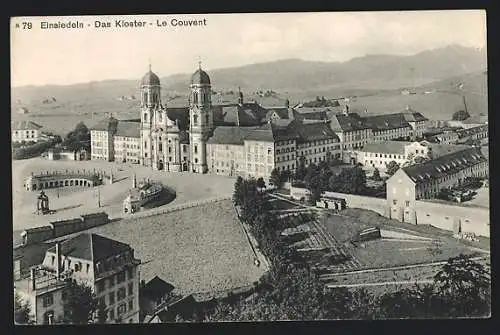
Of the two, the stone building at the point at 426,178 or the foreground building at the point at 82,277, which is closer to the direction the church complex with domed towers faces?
the foreground building

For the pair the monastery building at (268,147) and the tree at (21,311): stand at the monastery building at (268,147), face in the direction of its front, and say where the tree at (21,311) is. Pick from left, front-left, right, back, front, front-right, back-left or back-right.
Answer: front-right

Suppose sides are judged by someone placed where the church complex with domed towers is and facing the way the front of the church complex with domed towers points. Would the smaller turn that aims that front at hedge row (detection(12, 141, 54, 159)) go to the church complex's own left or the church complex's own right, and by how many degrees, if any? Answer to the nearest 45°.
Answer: approximately 45° to the church complex's own right

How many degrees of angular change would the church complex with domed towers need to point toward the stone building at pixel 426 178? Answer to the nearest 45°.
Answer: approximately 135° to its left

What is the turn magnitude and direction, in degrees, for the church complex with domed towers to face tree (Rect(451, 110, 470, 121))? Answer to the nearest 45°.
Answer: approximately 135° to its left

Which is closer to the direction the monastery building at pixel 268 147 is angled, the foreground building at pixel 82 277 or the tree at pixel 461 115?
the foreground building

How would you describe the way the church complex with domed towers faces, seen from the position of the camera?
facing the viewer and to the left of the viewer
